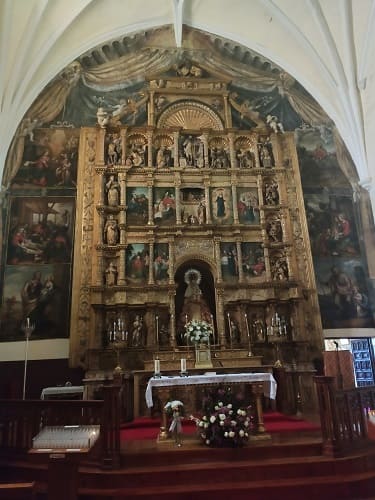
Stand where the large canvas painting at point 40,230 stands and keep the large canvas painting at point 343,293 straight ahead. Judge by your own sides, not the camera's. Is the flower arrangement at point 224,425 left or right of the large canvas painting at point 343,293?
right

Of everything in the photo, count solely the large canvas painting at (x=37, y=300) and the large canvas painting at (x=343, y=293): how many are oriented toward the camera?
2

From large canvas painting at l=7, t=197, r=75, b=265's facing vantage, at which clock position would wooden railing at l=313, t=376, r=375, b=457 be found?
The wooden railing is roughly at 11 o'clock from the large canvas painting.

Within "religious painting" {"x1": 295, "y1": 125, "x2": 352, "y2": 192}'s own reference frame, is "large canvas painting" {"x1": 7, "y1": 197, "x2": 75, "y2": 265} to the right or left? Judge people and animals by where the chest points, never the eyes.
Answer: on its right

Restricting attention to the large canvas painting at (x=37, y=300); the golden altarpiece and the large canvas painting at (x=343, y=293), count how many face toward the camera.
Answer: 3

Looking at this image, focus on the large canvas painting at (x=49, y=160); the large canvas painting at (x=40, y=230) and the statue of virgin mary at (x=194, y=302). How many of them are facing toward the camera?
3
